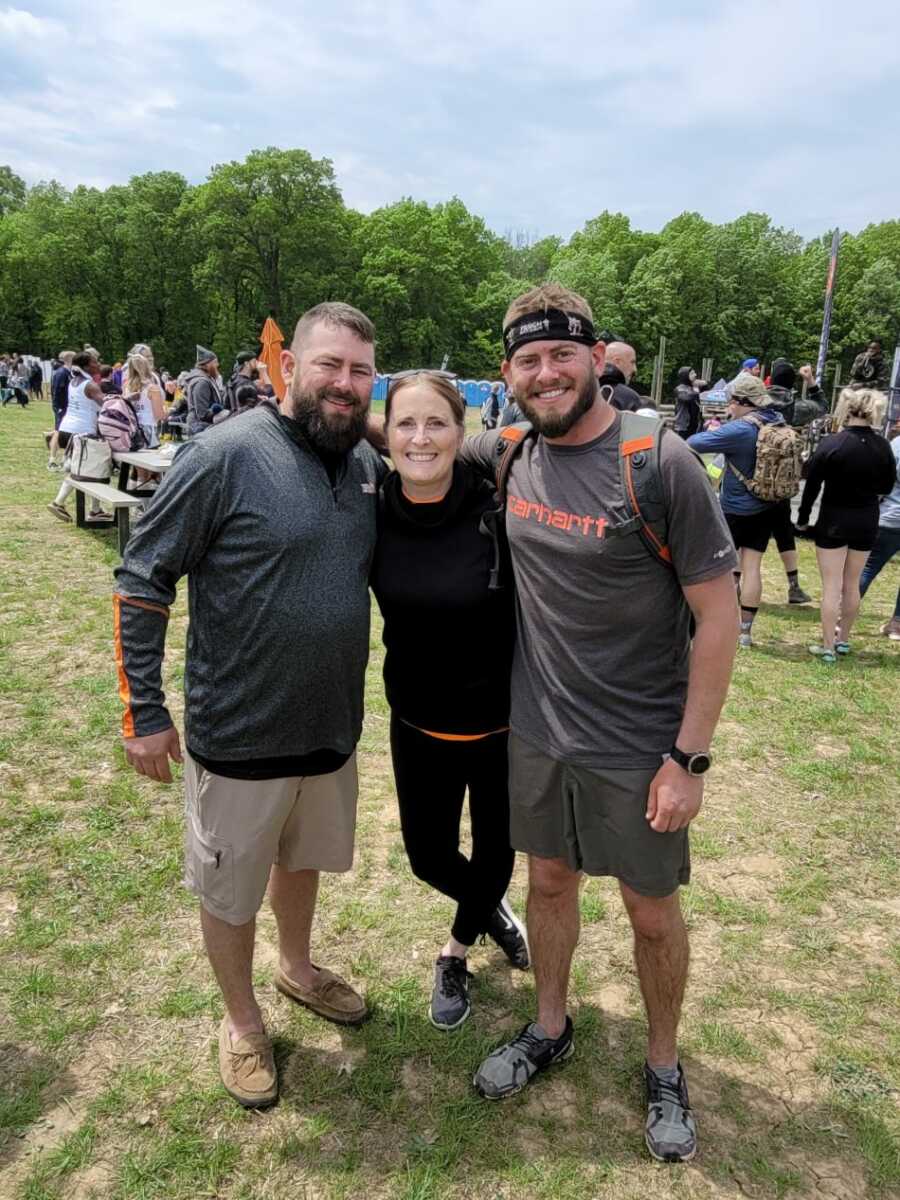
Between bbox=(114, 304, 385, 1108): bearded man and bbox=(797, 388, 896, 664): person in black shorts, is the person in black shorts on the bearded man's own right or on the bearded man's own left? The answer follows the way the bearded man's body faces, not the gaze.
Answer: on the bearded man's own left

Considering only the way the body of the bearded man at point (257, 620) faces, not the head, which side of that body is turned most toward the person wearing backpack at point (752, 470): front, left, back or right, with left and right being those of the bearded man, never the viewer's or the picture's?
left

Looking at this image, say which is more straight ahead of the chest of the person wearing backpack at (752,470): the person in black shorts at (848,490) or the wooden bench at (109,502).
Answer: the wooden bench

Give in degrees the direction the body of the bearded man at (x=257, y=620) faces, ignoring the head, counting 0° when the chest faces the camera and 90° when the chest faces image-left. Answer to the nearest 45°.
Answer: approximately 315°

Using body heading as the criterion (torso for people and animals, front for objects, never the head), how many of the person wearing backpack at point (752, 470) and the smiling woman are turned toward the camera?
1

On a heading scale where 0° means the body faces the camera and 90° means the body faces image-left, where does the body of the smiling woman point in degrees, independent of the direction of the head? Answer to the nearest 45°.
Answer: approximately 0°

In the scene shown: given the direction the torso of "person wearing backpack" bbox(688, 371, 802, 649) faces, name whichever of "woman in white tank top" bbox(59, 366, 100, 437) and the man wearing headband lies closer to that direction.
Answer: the woman in white tank top
